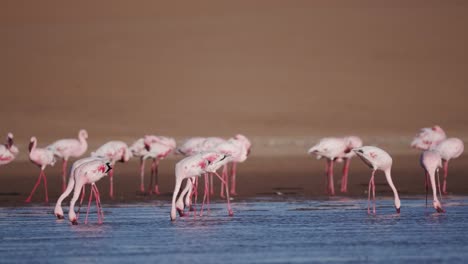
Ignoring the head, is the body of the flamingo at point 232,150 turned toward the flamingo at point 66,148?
no

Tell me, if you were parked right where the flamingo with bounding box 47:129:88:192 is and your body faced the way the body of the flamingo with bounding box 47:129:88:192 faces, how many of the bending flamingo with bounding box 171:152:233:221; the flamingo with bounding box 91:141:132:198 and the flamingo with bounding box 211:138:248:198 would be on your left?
0

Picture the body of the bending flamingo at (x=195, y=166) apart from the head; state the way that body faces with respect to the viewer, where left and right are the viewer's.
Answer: facing to the left of the viewer

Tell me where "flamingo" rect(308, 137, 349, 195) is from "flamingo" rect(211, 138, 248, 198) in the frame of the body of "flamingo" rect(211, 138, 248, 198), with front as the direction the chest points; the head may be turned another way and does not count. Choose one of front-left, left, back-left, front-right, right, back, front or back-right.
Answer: front-left

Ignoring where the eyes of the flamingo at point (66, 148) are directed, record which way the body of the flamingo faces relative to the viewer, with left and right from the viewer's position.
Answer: facing to the right of the viewer

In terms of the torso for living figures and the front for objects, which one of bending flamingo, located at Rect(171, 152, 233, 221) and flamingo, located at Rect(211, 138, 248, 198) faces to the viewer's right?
the flamingo

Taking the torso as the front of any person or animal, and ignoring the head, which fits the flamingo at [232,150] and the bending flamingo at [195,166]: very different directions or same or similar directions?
very different directions

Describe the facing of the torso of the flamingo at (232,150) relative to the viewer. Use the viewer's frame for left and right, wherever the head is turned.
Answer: facing to the right of the viewer

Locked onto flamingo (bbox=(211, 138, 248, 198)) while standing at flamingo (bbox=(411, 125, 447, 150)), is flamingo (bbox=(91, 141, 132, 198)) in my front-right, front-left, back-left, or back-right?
front-right

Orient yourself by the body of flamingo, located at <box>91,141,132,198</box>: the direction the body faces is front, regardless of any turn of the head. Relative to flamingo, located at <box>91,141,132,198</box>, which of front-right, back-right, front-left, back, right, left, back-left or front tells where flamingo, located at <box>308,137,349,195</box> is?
front

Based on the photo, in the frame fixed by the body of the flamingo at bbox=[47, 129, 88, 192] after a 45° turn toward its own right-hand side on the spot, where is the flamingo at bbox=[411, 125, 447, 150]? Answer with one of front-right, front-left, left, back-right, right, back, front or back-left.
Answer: front-left

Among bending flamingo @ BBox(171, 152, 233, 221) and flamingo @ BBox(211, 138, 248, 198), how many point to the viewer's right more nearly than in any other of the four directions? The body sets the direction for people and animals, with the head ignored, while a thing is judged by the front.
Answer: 1

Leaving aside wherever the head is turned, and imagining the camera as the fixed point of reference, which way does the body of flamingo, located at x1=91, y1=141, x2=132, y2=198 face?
to the viewer's right
